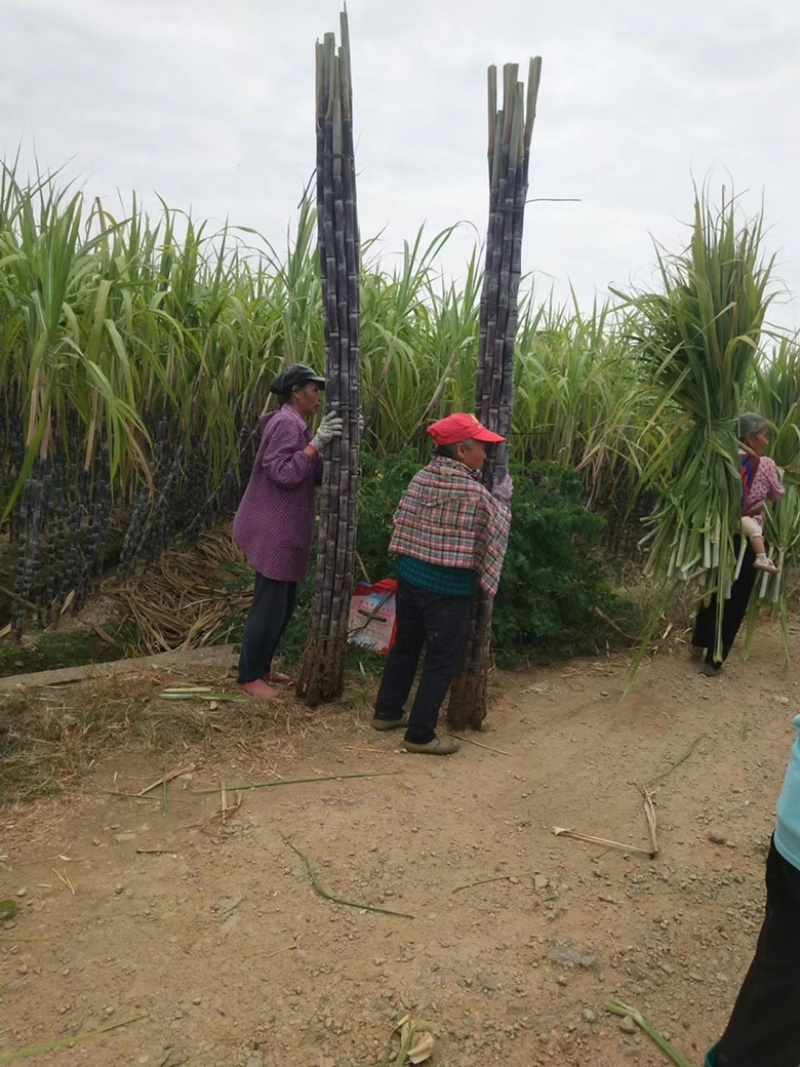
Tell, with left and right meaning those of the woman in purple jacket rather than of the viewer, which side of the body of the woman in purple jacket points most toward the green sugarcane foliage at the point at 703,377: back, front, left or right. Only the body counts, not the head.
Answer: front

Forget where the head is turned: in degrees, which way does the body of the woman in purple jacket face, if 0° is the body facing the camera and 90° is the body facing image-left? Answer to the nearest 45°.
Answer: approximately 270°

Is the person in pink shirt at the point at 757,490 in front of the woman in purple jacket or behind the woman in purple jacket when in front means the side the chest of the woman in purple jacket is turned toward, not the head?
in front

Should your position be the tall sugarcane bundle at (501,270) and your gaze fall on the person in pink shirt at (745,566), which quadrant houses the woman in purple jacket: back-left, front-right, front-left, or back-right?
back-left

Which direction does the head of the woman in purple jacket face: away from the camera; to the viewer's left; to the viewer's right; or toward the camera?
to the viewer's right

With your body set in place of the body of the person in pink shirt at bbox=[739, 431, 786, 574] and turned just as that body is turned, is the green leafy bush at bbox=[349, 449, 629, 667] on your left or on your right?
on your right
